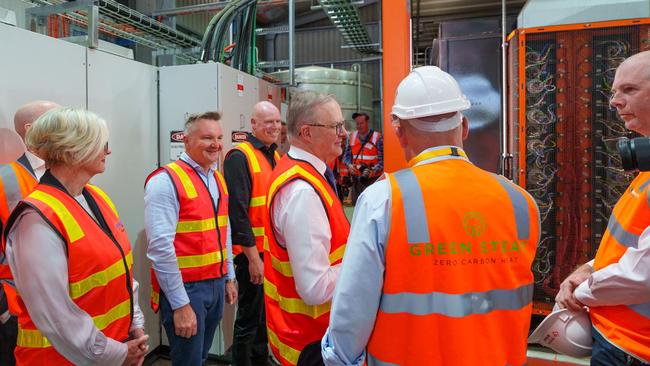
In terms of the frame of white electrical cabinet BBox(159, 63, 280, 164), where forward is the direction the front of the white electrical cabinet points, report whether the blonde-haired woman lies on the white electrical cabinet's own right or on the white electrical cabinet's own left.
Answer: on the white electrical cabinet's own right

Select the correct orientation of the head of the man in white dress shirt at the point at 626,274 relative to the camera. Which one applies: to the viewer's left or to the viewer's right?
to the viewer's left

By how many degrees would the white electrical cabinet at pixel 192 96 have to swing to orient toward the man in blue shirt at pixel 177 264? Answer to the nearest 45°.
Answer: approximately 45° to its right

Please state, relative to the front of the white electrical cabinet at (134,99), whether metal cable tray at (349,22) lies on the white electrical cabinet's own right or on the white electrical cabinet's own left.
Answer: on the white electrical cabinet's own left

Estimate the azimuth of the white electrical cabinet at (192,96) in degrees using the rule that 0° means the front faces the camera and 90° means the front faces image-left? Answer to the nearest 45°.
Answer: approximately 315°

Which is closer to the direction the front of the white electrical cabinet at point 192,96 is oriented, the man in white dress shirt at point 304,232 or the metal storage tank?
the man in white dress shirt

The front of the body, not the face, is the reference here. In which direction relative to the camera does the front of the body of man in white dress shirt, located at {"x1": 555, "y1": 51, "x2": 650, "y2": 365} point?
to the viewer's left

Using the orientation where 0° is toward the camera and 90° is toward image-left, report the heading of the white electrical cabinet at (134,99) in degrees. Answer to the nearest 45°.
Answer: approximately 315°
